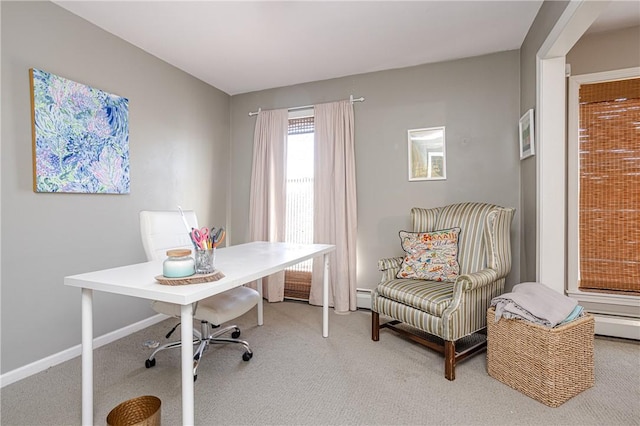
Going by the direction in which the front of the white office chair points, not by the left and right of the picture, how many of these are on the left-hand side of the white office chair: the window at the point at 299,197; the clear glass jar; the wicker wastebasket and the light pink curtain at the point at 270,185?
2

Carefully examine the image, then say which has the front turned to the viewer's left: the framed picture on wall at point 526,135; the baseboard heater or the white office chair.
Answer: the framed picture on wall

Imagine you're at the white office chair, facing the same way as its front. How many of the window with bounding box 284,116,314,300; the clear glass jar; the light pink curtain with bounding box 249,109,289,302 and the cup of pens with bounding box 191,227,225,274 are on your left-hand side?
2

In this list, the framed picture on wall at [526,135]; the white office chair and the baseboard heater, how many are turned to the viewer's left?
1

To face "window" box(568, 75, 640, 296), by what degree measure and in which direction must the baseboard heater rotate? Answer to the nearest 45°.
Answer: approximately 90° to its left

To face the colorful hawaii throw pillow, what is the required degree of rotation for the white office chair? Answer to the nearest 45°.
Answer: approximately 45° to its left

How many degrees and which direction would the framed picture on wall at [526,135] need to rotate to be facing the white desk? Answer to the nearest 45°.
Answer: approximately 45° to its left

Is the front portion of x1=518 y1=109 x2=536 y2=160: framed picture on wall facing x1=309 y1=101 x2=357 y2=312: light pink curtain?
yes

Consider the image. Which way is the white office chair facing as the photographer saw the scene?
facing the viewer and to the right of the viewer

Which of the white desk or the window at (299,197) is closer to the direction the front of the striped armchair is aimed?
the white desk

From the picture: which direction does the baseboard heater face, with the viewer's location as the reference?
facing the viewer

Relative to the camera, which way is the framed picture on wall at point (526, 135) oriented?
to the viewer's left

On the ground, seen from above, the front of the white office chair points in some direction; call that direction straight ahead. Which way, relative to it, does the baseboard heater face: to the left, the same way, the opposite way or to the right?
to the right
